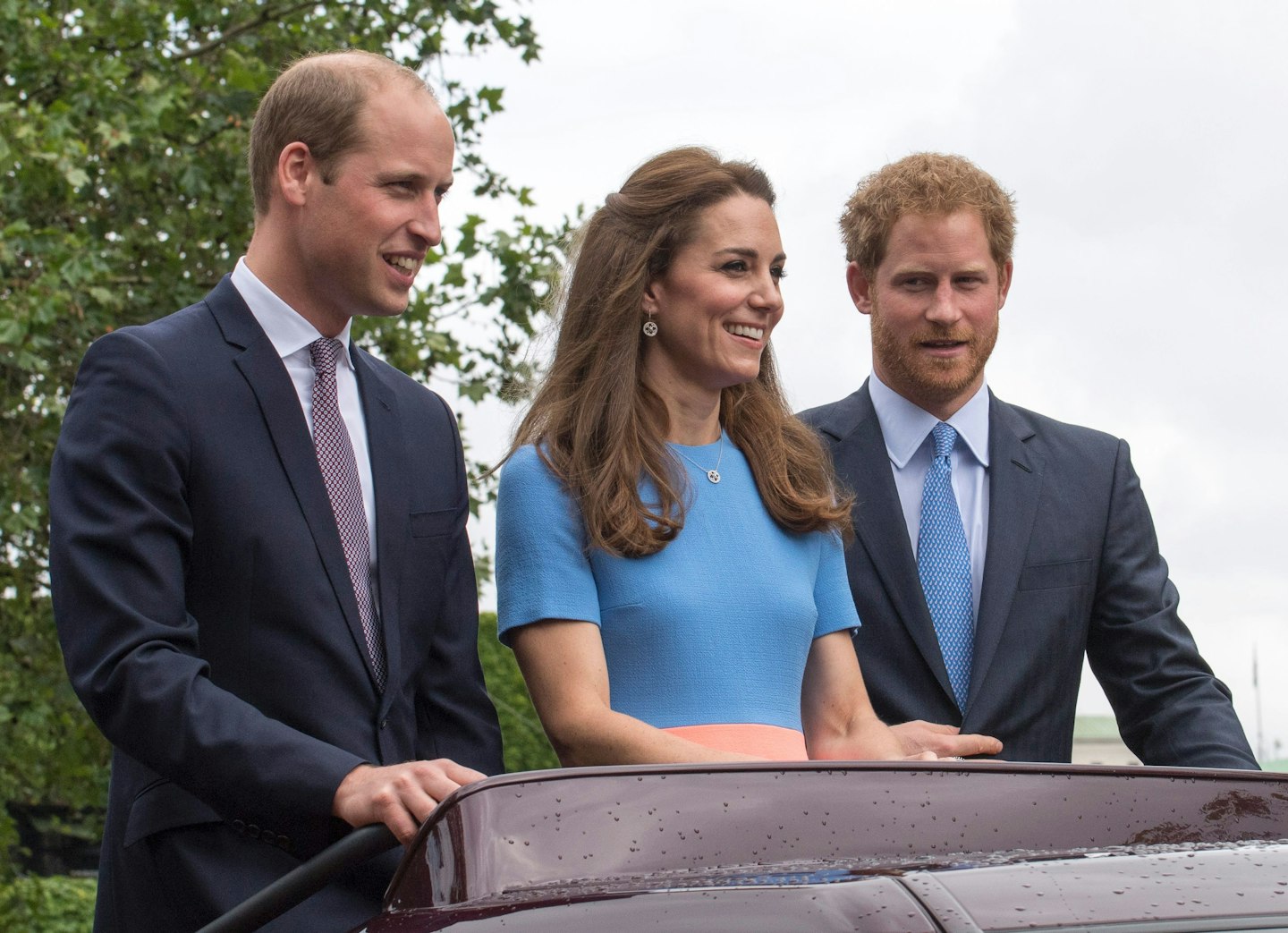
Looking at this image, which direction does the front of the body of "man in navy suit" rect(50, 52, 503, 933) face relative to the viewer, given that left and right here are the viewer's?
facing the viewer and to the right of the viewer

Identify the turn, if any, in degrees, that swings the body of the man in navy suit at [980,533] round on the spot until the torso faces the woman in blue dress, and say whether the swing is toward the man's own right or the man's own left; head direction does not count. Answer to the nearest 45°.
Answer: approximately 45° to the man's own right

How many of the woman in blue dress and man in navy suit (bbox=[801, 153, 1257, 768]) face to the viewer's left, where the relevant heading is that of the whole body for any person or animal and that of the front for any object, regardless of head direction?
0

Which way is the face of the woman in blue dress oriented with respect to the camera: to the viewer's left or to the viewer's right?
to the viewer's right

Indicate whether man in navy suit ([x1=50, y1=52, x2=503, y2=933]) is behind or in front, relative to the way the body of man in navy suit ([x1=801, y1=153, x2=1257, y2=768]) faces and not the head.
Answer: in front

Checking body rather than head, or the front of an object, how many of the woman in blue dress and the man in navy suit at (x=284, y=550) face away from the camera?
0

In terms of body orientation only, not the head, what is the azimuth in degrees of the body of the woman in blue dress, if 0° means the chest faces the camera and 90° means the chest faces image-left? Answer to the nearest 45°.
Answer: approximately 315°

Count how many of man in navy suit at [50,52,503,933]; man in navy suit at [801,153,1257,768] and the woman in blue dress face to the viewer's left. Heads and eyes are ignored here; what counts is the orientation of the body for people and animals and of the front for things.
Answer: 0

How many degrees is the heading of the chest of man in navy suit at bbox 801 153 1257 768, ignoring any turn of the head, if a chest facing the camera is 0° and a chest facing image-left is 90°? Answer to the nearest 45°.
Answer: approximately 0°

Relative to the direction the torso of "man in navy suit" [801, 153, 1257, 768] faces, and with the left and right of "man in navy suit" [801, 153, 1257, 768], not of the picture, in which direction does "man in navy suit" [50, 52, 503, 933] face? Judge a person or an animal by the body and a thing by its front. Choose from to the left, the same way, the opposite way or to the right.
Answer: to the left

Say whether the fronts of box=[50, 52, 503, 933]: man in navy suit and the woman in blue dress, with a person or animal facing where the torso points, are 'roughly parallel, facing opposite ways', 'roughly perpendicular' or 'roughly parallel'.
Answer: roughly parallel

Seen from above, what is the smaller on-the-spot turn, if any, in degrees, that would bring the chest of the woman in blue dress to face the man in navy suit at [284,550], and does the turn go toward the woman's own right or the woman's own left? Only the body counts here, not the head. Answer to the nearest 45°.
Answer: approximately 90° to the woman's own right
